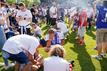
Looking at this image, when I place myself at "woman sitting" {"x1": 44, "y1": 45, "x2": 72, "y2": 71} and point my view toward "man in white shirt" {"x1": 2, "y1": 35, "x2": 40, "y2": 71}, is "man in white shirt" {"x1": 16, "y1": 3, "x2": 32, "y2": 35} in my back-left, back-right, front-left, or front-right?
front-right

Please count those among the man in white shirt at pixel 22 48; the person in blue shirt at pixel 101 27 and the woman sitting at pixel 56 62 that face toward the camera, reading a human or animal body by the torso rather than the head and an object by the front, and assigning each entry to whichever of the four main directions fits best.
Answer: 0

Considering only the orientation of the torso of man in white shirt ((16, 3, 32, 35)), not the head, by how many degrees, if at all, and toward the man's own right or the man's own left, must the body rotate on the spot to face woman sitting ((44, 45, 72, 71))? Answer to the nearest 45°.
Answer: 0° — they already face them

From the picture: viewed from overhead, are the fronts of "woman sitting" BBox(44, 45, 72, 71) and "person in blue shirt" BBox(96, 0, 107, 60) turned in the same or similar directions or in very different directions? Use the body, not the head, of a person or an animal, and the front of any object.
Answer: same or similar directions

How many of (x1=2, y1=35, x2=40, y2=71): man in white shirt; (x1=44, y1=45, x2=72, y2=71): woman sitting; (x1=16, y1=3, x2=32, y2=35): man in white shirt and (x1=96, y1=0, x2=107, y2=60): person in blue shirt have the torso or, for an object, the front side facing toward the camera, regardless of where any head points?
1

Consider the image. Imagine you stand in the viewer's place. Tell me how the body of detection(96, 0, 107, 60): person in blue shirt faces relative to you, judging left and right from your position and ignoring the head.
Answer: facing away from the viewer

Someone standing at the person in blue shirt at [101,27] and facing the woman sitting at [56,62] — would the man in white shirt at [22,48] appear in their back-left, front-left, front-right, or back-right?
front-right

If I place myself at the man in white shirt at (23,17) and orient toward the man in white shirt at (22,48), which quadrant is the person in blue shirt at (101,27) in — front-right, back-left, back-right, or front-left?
front-left

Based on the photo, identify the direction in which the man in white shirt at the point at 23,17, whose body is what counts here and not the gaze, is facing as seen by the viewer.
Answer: toward the camera

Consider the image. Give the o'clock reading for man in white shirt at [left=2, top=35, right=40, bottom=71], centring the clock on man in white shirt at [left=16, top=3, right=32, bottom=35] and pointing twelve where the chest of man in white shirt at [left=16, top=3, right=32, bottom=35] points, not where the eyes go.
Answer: man in white shirt at [left=2, top=35, right=40, bottom=71] is roughly at 12 o'clock from man in white shirt at [left=16, top=3, right=32, bottom=35].

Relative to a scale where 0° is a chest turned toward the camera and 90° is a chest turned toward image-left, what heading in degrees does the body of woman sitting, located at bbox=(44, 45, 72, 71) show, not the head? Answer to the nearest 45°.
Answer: approximately 180°

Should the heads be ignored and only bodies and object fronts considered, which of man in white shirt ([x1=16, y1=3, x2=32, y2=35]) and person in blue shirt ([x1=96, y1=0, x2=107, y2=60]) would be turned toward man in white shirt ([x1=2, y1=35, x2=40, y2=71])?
man in white shirt ([x1=16, y1=3, x2=32, y2=35])

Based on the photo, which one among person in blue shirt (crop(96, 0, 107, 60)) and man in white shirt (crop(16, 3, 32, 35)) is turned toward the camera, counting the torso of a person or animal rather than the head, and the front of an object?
the man in white shirt

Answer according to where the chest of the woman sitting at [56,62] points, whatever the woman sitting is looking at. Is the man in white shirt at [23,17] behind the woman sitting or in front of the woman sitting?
in front
